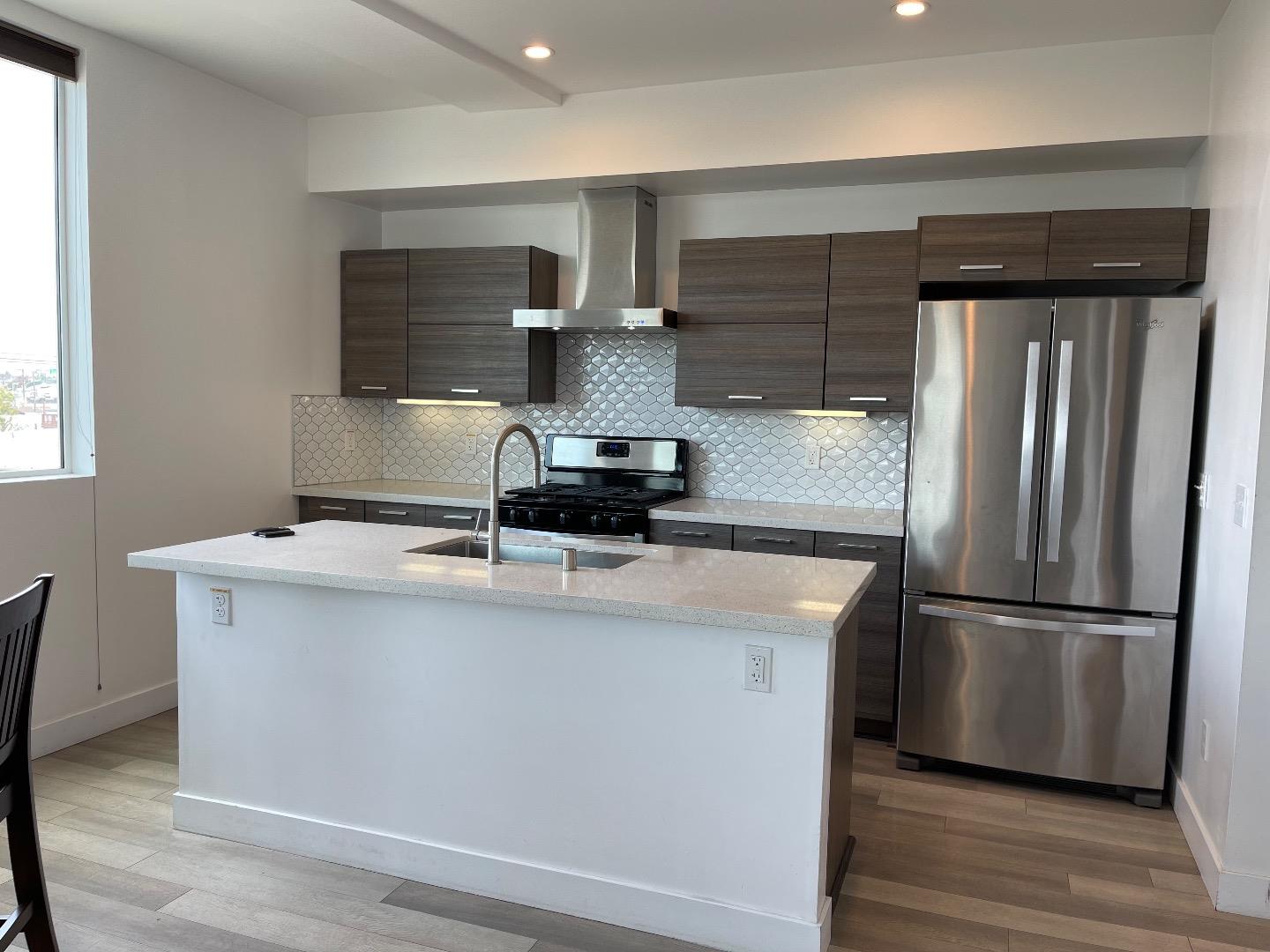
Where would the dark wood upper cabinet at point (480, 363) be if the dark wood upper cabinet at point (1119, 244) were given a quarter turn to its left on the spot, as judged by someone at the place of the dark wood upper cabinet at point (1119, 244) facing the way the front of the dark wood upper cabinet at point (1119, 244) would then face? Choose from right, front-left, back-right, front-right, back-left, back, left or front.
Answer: back

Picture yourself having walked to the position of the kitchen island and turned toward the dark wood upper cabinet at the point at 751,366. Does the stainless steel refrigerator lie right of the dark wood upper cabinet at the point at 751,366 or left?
right

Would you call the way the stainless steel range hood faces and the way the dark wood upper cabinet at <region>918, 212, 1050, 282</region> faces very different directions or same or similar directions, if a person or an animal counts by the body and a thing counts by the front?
same or similar directions

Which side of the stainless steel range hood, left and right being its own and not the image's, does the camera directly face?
front

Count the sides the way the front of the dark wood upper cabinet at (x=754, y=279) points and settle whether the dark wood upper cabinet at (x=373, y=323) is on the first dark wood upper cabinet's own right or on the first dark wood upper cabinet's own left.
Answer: on the first dark wood upper cabinet's own right

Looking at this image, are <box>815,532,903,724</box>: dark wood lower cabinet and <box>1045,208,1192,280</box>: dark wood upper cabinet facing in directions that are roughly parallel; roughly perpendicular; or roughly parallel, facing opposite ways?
roughly parallel

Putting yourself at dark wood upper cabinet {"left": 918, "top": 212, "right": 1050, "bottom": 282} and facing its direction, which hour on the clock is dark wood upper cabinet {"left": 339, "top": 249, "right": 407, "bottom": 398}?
dark wood upper cabinet {"left": 339, "top": 249, "right": 407, "bottom": 398} is roughly at 3 o'clock from dark wood upper cabinet {"left": 918, "top": 212, "right": 1050, "bottom": 282}.

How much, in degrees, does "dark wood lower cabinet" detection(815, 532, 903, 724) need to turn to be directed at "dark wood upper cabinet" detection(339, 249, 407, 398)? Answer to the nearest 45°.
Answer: approximately 90° to its right

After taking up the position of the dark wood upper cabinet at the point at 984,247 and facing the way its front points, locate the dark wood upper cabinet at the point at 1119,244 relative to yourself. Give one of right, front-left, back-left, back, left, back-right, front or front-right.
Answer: left

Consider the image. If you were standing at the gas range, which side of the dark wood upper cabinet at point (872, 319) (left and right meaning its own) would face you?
right

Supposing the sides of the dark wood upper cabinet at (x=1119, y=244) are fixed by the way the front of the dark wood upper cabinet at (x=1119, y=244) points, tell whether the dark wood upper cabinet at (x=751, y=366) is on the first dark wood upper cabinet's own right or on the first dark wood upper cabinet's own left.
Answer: on the first dark wood upper cabinet's own right

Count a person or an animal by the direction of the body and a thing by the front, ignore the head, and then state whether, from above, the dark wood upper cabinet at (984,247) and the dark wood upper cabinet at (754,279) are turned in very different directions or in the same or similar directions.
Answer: same or similar directions

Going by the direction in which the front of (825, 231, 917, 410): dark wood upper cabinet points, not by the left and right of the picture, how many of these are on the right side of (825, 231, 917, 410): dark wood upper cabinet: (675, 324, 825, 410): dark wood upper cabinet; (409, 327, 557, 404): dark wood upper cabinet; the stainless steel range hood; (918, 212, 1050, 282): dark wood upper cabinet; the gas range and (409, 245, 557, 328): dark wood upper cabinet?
5

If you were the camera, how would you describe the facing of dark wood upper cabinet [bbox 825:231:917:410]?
facing the viewer

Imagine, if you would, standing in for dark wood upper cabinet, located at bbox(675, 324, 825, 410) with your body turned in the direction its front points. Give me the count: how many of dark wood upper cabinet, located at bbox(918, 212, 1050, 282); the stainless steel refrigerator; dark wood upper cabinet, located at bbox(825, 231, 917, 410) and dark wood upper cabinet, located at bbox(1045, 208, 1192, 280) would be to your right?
0

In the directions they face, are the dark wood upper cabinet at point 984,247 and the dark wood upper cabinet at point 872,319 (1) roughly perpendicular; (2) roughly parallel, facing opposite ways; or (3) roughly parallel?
roughly parallel

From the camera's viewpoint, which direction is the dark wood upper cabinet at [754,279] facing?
toward the camera

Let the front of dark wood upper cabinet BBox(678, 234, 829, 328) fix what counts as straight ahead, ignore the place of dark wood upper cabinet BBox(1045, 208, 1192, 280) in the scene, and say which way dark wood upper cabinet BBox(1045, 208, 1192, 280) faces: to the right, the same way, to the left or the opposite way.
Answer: the same way

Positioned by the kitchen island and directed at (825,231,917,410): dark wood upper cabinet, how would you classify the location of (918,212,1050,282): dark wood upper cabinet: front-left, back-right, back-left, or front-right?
front-right

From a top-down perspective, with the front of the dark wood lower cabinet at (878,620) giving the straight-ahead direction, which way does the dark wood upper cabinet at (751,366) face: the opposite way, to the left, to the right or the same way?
the same way

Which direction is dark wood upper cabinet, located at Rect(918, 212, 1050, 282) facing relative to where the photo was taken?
toward the camera
